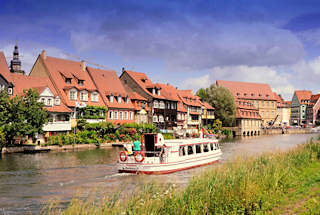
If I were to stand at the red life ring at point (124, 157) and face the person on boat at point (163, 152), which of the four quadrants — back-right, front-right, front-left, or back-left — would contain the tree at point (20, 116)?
back-left

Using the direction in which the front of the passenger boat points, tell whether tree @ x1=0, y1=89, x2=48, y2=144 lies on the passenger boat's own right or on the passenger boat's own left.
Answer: on the passenger boat's own left

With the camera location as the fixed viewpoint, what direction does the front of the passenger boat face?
facing away from the viewer and to the right of the viewer
